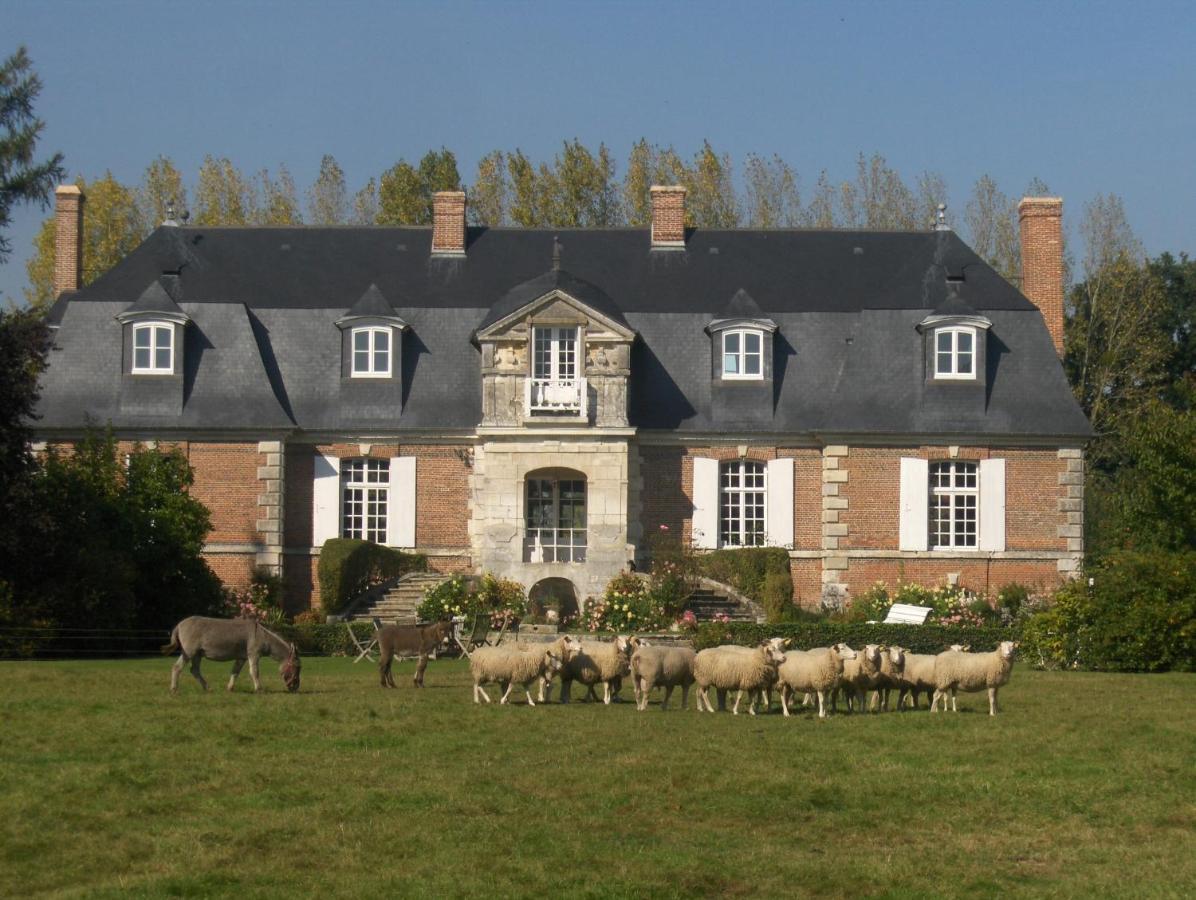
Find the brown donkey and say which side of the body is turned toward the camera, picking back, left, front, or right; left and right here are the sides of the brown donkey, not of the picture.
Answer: right

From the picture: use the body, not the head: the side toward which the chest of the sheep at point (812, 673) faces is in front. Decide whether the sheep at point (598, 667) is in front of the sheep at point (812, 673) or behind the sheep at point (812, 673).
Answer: behind

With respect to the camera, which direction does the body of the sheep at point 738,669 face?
to the viewer's right

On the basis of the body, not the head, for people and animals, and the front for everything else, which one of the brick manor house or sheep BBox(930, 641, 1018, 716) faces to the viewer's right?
the sheep

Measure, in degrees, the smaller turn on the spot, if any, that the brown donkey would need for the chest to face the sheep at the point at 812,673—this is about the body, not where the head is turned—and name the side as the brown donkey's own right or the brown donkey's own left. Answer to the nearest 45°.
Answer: approximately 45° to the brown donkey's own right

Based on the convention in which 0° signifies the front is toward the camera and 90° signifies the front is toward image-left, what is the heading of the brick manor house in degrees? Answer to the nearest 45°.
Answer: approximately 0°

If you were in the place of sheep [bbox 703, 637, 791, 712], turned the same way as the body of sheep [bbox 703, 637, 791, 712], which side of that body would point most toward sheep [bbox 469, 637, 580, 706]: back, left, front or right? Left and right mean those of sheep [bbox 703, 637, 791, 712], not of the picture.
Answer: back

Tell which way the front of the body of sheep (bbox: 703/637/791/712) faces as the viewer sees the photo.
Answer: to the viewer's right

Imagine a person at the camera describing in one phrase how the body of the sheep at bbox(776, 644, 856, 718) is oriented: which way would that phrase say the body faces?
to the viewer's right

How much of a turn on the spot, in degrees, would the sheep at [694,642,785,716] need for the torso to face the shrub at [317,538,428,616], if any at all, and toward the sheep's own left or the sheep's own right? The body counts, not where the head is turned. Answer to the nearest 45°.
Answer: approximately 135° to the sheep's own left

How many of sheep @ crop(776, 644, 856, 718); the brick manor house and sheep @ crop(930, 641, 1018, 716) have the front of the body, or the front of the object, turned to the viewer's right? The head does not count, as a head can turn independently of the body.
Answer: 2

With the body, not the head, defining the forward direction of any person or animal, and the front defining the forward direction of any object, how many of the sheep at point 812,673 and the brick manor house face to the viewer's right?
1

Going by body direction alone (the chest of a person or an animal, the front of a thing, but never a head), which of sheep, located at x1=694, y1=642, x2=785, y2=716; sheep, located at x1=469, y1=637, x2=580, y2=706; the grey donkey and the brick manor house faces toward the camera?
the brick manor house

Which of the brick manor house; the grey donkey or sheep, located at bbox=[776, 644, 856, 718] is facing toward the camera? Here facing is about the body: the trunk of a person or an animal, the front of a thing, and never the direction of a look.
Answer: the brick manor house

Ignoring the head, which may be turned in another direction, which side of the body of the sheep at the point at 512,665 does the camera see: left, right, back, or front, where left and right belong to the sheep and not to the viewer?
right

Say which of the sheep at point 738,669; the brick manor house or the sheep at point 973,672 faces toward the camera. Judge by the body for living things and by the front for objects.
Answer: the brick manor house
